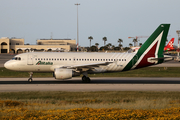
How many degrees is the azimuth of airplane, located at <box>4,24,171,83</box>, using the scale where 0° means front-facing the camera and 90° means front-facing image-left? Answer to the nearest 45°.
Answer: approximately 90°
